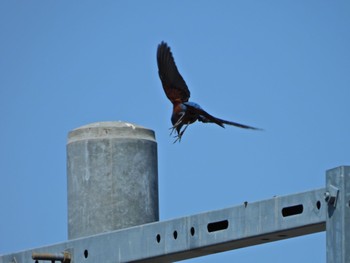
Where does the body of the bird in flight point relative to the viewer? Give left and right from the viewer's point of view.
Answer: facing to the left of the viewer

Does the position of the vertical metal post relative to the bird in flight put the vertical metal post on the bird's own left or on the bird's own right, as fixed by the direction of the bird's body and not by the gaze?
on the bird's own left
